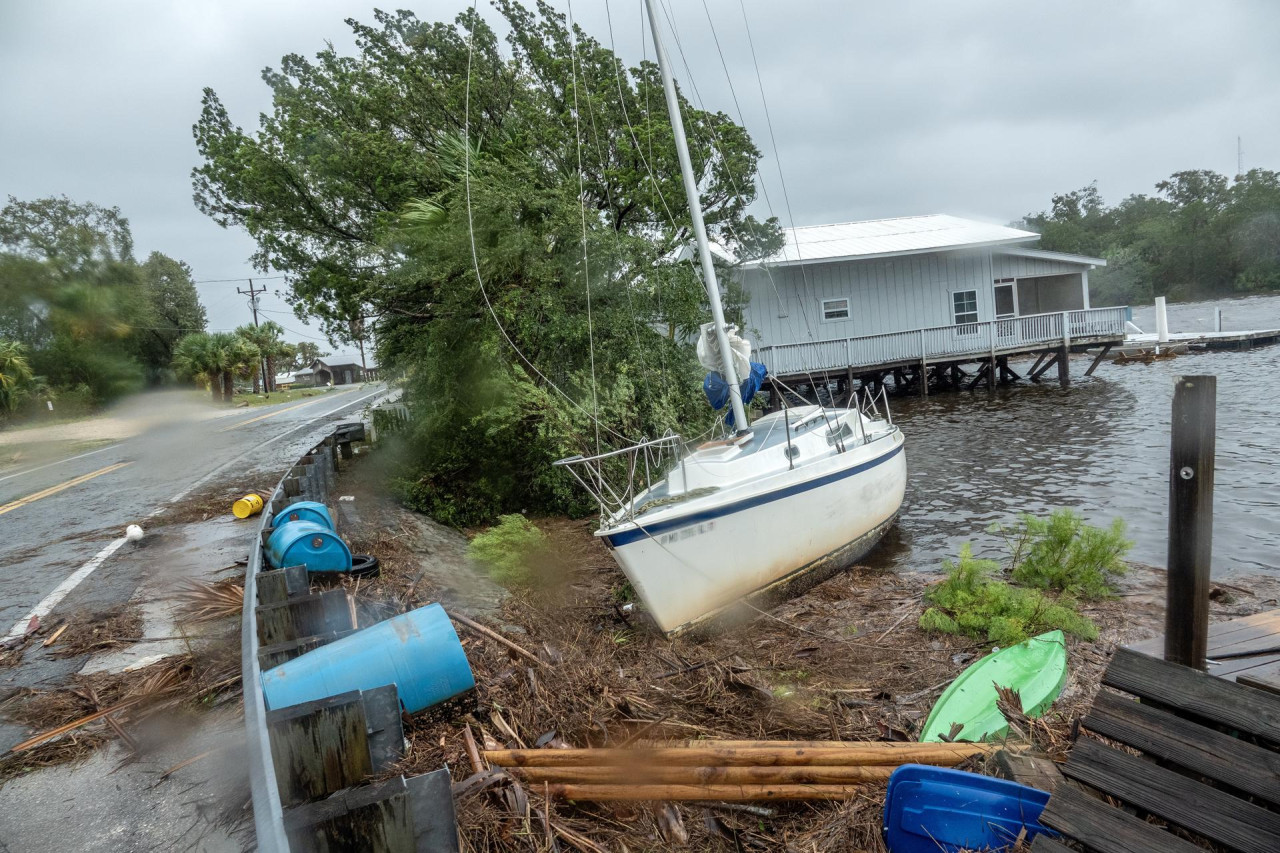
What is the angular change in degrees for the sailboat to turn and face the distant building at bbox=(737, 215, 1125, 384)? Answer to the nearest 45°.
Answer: approximately 135° to its right

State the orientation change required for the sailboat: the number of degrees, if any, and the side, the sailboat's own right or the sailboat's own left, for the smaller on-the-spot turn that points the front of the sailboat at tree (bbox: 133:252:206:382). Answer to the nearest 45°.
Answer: approximately 90° to the sailboat's own right

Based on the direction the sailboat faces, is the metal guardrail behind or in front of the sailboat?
in front

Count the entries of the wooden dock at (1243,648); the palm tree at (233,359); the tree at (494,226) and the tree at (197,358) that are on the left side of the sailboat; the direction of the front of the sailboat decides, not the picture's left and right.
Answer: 1

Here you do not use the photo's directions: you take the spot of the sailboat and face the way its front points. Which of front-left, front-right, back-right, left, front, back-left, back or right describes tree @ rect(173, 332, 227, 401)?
right

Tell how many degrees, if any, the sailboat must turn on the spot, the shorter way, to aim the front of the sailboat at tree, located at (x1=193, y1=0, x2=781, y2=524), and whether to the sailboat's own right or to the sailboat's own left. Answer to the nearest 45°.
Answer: approximately 90° to the sailboat's own right

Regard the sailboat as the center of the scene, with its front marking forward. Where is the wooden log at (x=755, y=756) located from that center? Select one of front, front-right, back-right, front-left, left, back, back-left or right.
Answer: front-left

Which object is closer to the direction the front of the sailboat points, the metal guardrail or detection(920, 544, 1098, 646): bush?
the metal guardrail

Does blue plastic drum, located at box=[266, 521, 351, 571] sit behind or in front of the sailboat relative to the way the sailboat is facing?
in front

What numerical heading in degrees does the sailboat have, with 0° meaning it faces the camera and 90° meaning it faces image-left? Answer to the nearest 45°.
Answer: approximately 45°

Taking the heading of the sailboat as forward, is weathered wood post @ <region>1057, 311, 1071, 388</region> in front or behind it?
behind

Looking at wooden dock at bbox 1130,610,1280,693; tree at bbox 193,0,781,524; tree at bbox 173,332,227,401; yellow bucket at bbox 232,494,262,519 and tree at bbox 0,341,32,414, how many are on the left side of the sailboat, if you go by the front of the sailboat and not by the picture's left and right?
1

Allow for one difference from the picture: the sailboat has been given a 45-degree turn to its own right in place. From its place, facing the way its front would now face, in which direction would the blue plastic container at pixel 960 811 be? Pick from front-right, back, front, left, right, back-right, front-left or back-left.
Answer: left

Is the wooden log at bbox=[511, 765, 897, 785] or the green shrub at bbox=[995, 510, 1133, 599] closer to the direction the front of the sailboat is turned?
the wooden log

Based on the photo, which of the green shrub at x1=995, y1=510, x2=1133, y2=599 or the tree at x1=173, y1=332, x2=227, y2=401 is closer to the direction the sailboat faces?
the tree

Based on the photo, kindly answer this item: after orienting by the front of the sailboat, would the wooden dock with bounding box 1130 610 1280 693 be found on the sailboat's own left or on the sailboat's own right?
on the sailboat's own left
